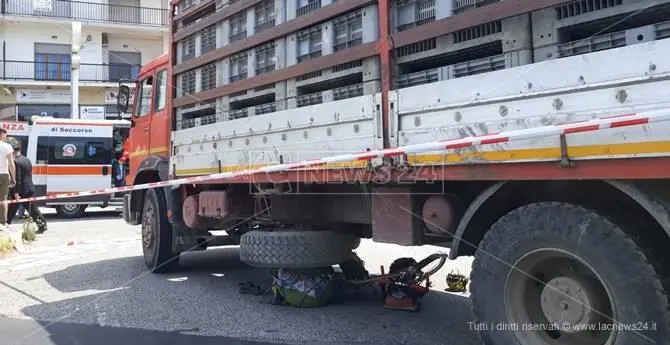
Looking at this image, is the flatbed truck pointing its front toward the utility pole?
yes

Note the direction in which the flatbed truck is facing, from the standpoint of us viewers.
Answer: facing away from the viewer and to the left of the viewer

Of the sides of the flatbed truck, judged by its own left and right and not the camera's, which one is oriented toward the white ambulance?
front

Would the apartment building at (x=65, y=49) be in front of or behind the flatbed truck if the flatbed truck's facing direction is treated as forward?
in front
